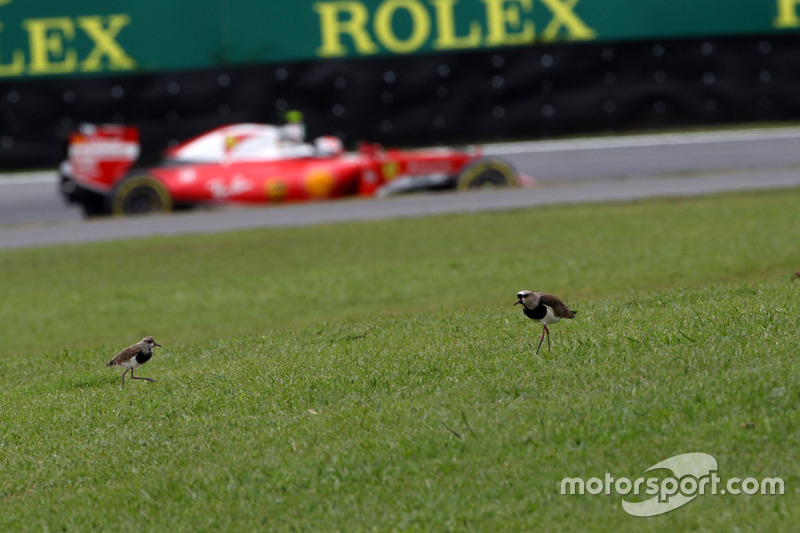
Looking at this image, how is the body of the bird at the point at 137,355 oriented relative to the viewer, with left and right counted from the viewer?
facing to the right of the viewer

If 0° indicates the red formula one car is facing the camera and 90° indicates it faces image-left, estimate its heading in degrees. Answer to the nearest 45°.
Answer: approximately 270°

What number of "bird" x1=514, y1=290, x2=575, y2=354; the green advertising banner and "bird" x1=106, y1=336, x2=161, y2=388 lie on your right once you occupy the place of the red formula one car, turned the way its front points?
2

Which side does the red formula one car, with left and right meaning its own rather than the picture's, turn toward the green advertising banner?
left

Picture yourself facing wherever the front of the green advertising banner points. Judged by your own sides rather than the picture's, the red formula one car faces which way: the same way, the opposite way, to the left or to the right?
to the left

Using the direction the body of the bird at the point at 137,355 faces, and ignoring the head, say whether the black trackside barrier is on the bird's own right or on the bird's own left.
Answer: on the bird's own left

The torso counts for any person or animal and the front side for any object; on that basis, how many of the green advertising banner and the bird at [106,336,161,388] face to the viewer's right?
1

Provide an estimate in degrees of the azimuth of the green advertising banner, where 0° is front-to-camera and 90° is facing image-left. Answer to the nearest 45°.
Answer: approximately 0°

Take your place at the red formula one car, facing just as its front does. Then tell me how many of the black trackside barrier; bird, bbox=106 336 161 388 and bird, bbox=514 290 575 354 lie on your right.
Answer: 2

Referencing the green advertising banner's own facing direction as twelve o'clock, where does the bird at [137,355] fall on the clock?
The bird is roughly at 12 o'clock from the green advertising banner.

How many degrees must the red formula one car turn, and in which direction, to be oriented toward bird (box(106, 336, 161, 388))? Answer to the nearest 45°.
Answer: approximately 90° to its right

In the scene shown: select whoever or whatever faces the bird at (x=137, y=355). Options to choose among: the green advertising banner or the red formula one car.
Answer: the green advertising banner
